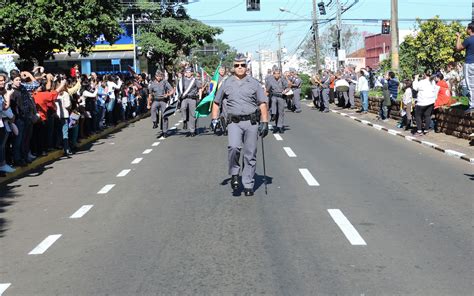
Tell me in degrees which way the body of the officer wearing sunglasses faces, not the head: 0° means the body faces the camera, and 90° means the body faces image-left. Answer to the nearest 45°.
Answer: approximately 0°

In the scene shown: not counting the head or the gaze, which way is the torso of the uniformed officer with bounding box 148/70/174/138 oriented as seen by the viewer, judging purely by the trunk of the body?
toward the camera

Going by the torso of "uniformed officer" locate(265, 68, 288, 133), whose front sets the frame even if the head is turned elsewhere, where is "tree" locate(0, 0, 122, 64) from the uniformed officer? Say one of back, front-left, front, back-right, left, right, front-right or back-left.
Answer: back-right

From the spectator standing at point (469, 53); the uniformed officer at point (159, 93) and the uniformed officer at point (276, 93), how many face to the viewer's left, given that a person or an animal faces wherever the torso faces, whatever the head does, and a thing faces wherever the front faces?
1

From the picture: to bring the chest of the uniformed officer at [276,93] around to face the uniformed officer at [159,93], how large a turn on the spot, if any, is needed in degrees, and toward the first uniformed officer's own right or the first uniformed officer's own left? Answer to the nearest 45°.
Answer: approximately 90° to the first uniformed officer's own right

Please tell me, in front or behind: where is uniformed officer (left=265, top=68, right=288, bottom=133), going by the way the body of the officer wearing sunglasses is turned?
behind

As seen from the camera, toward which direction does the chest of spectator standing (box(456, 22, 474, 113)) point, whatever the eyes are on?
to the viewer's left

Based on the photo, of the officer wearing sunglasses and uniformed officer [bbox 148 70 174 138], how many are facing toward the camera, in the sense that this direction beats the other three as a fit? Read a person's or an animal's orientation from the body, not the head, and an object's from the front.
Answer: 2

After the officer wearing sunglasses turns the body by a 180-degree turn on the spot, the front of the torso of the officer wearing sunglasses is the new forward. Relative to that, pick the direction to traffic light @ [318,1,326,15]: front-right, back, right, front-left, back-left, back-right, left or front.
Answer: front

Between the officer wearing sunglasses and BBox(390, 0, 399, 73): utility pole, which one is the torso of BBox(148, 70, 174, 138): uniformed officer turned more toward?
the officer wearing sunglasses

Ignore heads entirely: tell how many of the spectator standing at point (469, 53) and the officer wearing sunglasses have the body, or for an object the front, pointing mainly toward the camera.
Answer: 1

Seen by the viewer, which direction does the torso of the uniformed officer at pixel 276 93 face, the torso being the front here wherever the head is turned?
toward the camera

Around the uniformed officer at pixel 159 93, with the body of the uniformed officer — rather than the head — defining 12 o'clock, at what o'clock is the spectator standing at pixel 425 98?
The spectator standing is roughly at 10 o'clock from the uniformed officer.

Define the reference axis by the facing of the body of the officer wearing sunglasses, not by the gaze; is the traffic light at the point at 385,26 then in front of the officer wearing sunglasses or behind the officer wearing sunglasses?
behind

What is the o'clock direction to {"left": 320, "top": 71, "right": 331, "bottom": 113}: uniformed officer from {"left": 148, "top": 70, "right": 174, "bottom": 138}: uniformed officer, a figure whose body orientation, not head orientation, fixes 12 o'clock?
{"left": 320, "top": 71, "right": 331, "bottom": 113}: uniformed officer is roughly at 7 o'clock from {"left": 148, "top": 70, "right": 174, "bottom": 138}: uniformed officer.

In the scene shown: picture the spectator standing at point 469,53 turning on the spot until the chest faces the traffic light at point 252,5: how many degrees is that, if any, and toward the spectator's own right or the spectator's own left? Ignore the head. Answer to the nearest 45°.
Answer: approximately 45° to the spectator's own right

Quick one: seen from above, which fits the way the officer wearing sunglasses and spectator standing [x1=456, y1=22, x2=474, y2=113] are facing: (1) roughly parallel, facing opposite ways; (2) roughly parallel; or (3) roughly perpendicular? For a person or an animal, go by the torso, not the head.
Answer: roughly perpendicular

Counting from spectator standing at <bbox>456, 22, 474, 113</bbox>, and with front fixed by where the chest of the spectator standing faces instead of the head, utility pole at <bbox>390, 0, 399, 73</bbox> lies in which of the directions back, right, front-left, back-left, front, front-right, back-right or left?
right
